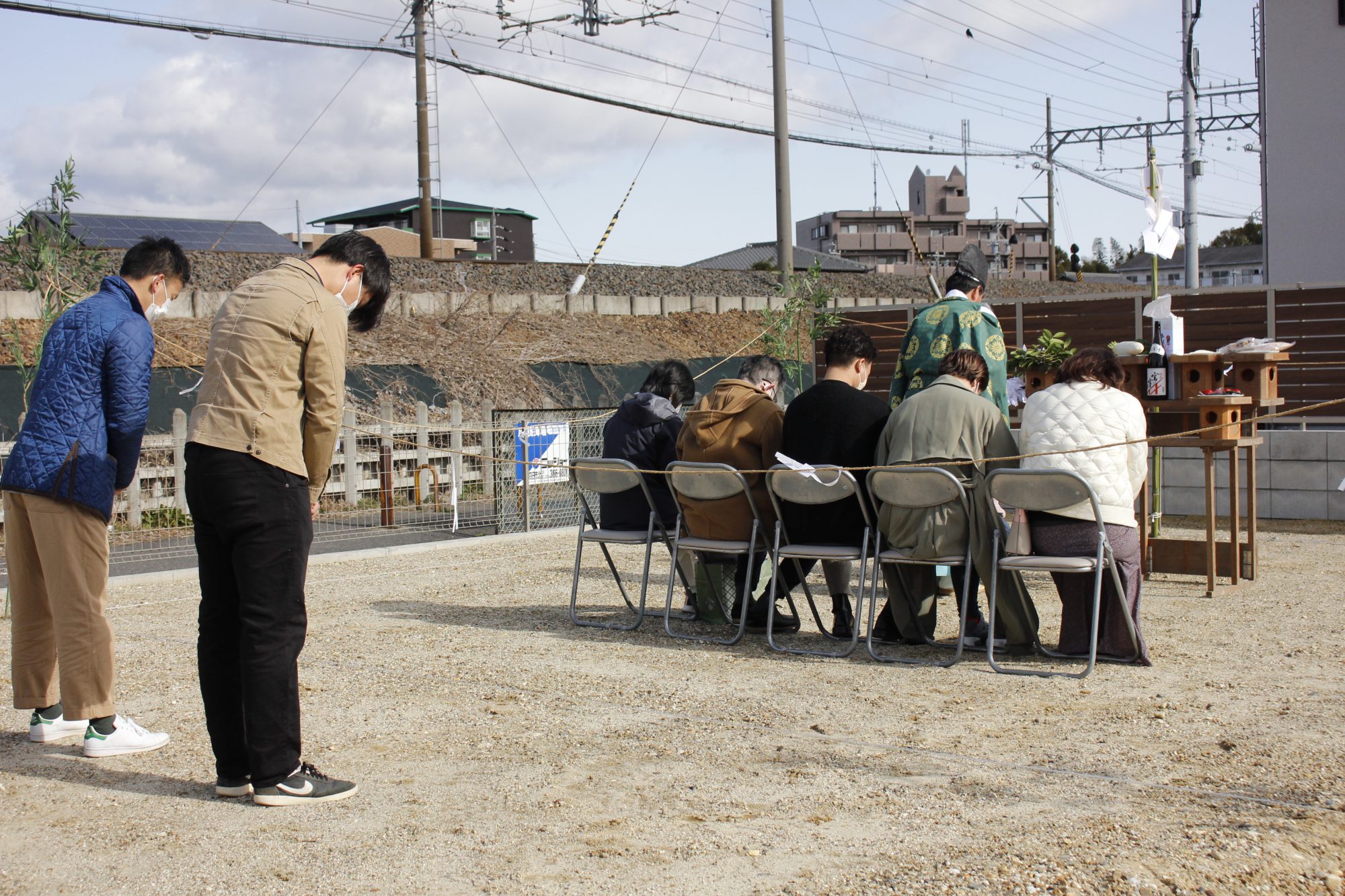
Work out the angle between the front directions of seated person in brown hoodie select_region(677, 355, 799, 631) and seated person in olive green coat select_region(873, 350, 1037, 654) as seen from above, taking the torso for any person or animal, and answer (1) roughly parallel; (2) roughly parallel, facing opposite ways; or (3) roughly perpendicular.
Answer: roughly parallel

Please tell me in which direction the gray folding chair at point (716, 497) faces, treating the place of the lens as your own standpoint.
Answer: facing away from the viewer and to the right of the viewer

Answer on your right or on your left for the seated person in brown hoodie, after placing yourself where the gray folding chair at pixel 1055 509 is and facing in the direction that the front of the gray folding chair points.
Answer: on your left

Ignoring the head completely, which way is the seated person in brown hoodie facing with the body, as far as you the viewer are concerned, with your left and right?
facing away from the viewer and to the right of the viewer

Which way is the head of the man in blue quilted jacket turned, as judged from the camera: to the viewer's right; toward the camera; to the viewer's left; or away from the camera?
to the viewer's right

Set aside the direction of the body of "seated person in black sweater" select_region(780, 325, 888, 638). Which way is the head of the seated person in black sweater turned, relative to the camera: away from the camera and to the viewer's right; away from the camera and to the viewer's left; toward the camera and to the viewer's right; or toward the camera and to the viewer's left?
away from the camera and to the viewer's right

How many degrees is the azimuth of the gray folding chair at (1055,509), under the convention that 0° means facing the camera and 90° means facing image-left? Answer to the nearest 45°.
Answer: approximately 225°

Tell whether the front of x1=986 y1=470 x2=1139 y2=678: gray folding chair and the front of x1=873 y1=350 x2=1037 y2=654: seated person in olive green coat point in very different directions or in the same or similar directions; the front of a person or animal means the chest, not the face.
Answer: same or similar directions

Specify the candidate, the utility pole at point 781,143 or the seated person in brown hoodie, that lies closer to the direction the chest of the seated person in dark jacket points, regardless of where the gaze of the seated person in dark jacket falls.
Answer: the utility pole

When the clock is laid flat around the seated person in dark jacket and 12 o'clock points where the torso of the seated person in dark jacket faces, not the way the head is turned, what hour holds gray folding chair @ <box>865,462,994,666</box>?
The gray folding chair is roughly at 3 o'clock from the seated person in dark jacket.

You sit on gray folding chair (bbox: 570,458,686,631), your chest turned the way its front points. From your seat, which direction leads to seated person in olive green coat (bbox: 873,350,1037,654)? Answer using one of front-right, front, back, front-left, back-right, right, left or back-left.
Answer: right

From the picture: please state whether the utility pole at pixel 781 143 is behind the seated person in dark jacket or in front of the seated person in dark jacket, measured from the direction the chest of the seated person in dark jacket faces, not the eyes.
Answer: in front

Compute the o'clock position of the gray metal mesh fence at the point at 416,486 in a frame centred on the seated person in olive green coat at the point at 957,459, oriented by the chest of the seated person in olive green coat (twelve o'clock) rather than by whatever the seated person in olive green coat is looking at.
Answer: The gray metal mesh fence is roughly at 9 o'clock from the seated person in olive green coat.

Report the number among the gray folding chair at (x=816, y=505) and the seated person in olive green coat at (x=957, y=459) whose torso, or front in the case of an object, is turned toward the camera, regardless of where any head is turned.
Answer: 0

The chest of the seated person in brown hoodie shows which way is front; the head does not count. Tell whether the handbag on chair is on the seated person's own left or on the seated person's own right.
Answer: on the seated person's own right

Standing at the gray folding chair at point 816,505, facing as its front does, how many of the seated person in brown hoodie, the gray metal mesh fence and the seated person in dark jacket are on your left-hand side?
3

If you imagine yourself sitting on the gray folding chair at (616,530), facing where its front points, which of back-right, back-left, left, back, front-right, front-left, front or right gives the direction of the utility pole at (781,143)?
front-left
